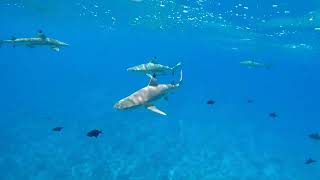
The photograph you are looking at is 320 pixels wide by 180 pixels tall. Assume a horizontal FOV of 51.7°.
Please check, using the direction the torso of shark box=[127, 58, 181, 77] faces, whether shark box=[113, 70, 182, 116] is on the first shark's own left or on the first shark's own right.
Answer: on the first shark's own left

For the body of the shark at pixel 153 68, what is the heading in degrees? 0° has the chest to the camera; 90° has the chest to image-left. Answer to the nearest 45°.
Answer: approximately 90°
